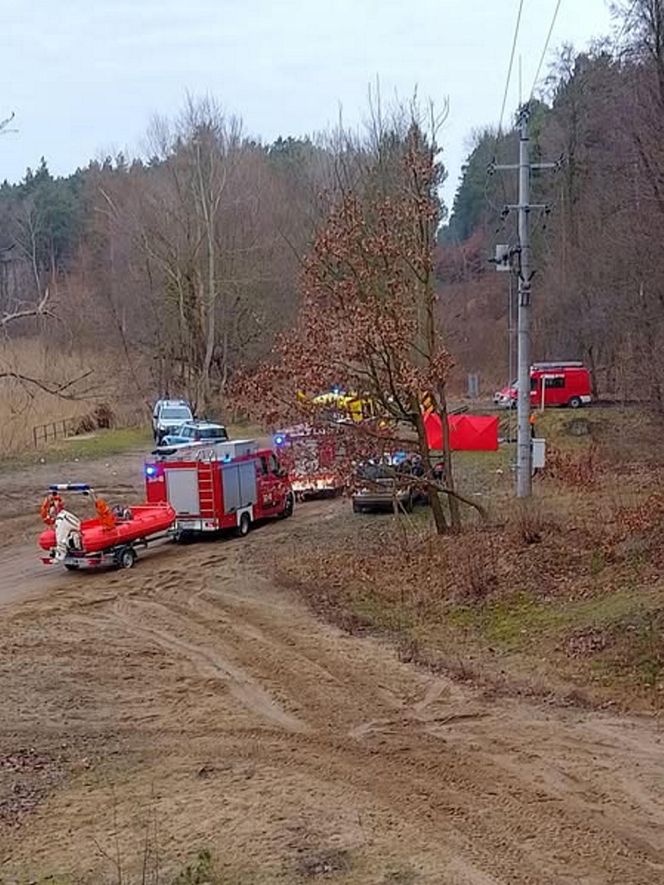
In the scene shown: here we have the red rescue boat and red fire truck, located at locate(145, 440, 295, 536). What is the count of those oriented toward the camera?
0

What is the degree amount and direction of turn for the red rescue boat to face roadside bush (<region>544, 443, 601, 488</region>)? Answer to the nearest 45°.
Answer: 0° — it already faces it

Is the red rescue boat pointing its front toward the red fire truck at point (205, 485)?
yes

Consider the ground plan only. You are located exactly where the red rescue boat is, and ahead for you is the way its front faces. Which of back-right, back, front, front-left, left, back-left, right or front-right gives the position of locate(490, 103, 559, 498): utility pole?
front-right

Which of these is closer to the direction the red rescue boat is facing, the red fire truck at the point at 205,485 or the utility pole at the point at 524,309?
the red fire truck

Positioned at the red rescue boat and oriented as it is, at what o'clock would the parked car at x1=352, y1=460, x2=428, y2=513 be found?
The parked car is roughly at 1 o'clock from the red rescue boat.

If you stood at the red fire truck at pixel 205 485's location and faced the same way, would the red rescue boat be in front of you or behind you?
behind

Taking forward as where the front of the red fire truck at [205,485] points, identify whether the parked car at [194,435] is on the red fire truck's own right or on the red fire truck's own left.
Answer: on the red fire truck's own left

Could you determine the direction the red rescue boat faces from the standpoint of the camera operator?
facing away from the viewer and to the right of the viewer

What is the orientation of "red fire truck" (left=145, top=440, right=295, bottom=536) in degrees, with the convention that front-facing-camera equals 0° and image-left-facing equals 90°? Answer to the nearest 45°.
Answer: approximately 225°

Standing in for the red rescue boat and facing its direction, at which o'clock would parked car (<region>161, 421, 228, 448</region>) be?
The parked car is roughly at 11 o'clock from the red rescue boat.
